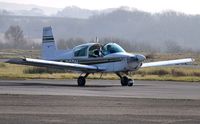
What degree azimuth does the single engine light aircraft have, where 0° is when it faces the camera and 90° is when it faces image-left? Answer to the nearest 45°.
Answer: approximately 315°
